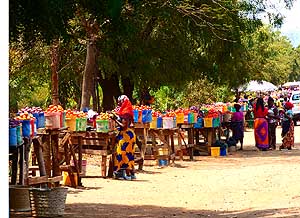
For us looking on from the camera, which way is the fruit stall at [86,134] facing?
facing the viewer and to the right of the viewer

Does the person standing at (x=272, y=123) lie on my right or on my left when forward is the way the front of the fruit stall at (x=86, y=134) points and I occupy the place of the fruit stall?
on my left

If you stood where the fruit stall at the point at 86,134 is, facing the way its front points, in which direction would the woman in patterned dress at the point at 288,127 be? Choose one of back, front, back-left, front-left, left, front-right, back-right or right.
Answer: left

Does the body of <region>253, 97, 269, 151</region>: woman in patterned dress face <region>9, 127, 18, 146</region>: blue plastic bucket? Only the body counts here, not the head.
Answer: no

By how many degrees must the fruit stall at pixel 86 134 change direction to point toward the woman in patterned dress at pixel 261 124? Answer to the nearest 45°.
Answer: approximately 90° to its left

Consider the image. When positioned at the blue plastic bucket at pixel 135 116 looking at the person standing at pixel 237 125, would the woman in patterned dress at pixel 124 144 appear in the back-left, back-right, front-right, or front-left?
back-right

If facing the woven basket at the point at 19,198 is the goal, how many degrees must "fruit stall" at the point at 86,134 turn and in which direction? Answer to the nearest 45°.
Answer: approximately 45° to its right

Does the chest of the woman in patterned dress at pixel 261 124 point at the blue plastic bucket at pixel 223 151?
no

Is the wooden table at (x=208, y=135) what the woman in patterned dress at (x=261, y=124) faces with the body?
no
